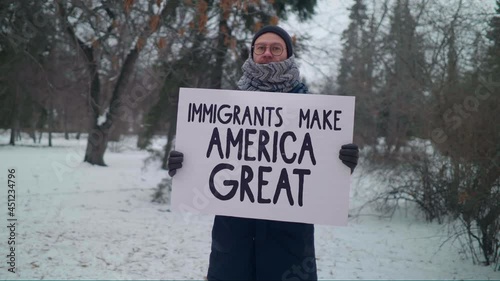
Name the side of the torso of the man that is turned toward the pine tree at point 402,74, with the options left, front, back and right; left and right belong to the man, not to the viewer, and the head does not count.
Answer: back

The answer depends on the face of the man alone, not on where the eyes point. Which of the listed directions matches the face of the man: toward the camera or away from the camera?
toward the camera

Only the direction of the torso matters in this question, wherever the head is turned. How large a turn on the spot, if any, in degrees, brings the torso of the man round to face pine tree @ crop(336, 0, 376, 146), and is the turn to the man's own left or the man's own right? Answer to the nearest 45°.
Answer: approximately 180°

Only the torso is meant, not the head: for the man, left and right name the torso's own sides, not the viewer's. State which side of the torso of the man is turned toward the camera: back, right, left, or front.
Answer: front
